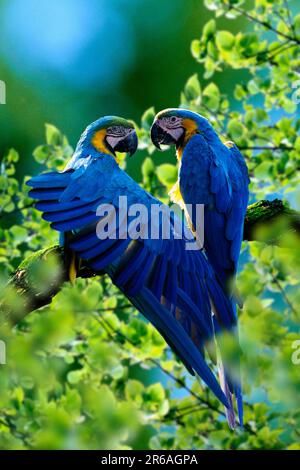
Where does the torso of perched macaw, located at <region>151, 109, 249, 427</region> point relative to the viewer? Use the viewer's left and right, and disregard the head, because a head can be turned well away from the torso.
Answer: facing away from the viewer and to the left of the viewer

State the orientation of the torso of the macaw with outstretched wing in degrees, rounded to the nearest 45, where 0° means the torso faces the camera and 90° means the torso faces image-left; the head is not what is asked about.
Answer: approximately 135°
